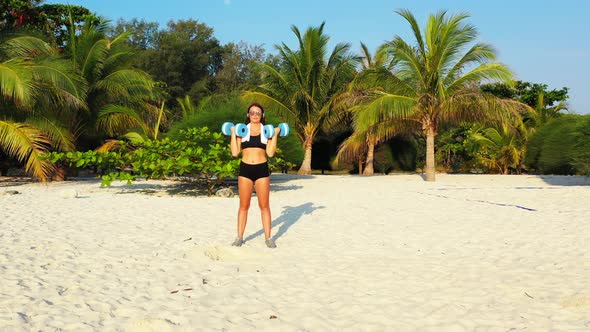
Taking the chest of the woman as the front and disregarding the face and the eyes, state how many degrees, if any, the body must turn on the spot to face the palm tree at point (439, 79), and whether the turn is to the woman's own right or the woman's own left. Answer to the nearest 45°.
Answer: approximately 135° to the woman's own left

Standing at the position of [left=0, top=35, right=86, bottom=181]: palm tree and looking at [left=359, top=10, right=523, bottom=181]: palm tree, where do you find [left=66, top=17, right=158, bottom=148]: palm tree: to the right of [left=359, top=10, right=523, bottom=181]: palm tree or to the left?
left

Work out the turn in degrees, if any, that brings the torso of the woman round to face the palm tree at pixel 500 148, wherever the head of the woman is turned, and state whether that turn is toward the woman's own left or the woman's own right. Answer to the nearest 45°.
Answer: approximately 135° to the woman's own left

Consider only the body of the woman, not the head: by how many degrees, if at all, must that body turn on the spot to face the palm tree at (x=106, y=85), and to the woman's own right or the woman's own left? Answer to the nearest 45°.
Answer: approximately 135° to the woman's own right

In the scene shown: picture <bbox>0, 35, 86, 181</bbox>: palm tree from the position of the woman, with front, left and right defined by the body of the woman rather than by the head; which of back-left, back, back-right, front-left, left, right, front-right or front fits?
back-right

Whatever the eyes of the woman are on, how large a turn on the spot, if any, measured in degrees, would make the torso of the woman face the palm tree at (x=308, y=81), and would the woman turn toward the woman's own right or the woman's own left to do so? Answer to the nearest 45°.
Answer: approximately 180°
